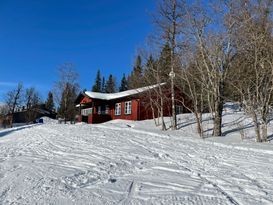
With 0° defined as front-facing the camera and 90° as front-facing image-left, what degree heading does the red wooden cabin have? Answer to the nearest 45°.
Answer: approximately 45°

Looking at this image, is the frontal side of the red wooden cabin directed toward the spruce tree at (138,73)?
no
